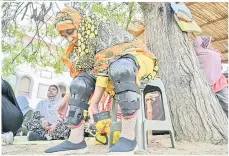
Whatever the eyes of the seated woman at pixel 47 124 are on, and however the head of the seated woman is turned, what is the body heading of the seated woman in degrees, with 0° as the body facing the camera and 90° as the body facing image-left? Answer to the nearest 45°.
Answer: approximately 0°

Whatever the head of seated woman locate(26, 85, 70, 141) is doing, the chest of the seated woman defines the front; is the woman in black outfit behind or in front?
in front

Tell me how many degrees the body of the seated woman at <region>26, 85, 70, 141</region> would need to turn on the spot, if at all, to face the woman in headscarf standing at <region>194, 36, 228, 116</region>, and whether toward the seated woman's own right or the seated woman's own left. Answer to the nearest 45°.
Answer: approximately 45° to the seated woman's own left

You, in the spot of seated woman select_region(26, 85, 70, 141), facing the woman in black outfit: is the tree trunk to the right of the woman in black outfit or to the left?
left
